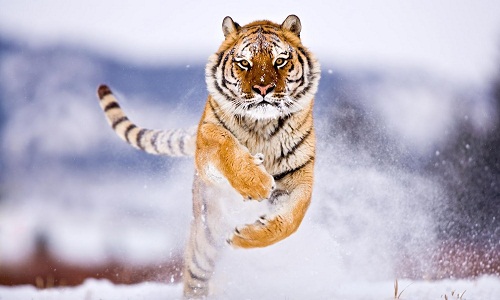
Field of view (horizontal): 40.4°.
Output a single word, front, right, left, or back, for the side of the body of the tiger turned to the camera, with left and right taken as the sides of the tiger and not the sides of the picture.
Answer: front
